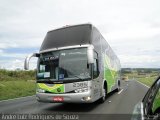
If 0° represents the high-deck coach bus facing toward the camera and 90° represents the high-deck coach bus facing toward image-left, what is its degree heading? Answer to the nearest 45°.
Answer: approximately 45°
